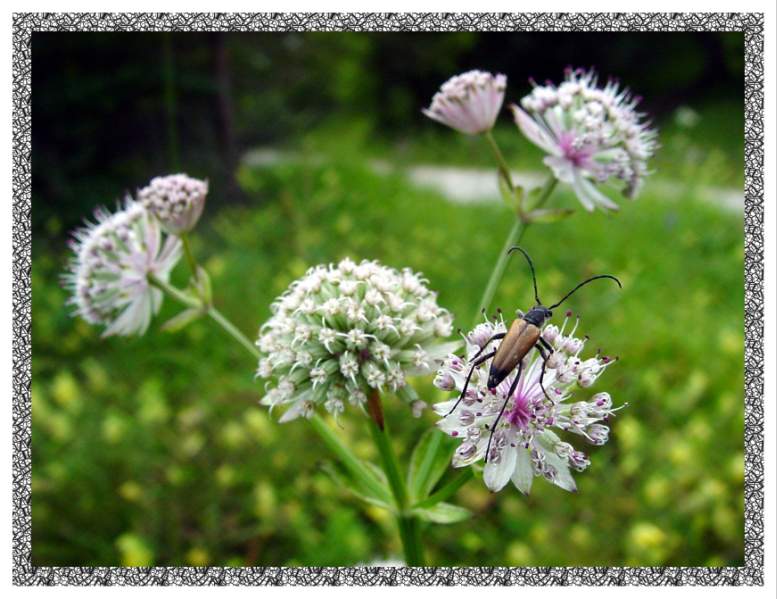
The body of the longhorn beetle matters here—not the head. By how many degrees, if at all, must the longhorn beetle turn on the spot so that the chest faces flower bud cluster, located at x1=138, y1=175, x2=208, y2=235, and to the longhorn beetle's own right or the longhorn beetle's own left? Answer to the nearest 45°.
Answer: approximately 90° to the longhorn beetle's own left

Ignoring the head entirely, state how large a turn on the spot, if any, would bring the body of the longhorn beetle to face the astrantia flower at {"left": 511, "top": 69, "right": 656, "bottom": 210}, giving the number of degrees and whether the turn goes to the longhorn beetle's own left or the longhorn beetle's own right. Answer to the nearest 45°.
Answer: approximately 45° to the longhorn beetle's own left

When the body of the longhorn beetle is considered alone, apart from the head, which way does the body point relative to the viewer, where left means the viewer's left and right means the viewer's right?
facing away from the viewer and to the right of the viewer
